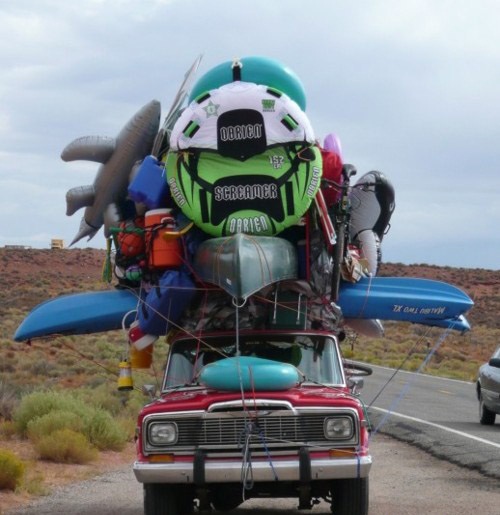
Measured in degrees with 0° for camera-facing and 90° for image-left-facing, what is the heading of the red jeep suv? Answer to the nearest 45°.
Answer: approximately 0°
